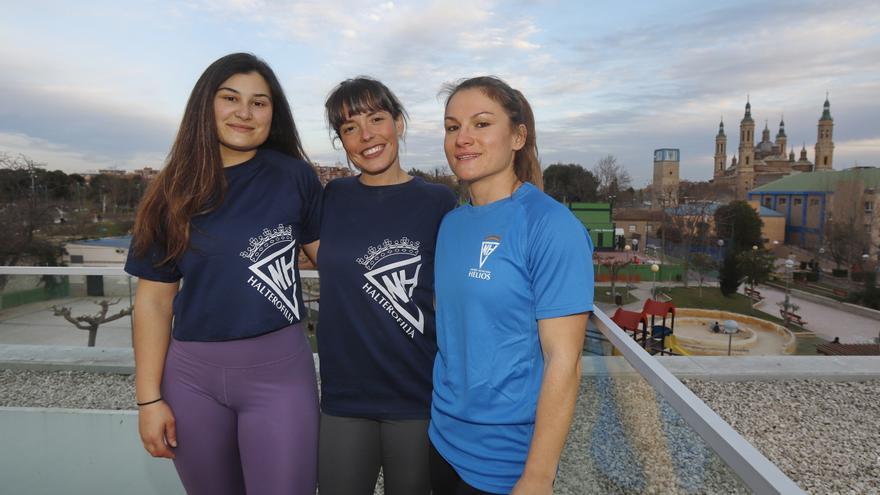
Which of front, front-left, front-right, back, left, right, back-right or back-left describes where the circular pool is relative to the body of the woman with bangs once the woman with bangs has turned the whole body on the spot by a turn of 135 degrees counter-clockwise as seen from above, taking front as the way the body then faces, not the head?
front

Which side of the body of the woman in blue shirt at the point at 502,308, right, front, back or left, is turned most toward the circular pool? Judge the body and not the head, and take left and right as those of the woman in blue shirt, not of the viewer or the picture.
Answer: back

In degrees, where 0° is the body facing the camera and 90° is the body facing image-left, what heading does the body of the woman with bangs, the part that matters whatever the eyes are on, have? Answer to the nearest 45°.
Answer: approximately 0°

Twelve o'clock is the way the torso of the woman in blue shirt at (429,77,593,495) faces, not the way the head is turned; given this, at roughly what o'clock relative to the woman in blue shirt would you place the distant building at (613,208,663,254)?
The distant building is roughly at 5 o'clock from the woman in blue shirt.

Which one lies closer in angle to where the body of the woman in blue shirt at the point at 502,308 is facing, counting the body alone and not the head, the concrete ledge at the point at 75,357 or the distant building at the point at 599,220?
the concrete ledge

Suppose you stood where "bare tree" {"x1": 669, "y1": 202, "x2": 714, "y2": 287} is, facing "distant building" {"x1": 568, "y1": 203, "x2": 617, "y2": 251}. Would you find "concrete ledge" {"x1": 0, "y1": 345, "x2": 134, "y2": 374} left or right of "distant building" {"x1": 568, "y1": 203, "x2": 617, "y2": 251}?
left

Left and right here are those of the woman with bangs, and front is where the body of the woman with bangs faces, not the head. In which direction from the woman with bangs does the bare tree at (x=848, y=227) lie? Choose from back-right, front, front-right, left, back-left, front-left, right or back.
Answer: back-left

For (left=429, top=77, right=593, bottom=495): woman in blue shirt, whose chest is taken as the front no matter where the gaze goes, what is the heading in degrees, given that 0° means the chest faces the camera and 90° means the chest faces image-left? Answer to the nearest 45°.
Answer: approximately 45°

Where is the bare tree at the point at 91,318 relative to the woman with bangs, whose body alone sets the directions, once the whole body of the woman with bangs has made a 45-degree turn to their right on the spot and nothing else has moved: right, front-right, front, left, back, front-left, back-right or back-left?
right
